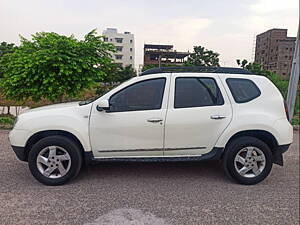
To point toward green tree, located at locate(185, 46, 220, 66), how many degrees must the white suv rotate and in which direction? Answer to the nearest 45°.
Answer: approximately 90° to its right

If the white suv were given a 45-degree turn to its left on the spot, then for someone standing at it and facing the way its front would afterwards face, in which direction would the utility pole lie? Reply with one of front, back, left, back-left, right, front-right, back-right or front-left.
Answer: back

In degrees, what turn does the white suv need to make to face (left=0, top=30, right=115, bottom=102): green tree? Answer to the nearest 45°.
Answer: approximately 45° to its right

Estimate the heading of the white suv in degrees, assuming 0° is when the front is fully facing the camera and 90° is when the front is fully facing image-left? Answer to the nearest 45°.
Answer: approximately 90°
